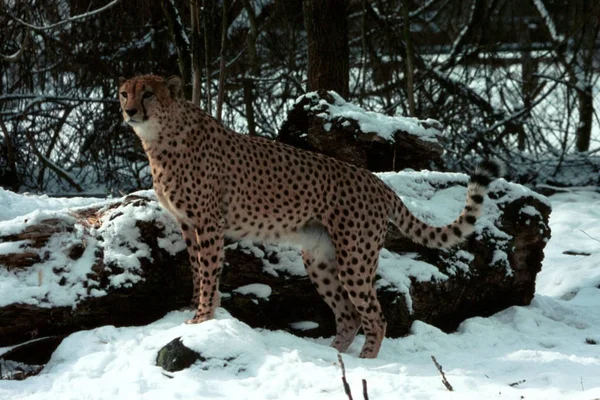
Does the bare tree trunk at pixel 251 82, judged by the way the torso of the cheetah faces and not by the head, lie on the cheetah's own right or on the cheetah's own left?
on the cheetah's own right

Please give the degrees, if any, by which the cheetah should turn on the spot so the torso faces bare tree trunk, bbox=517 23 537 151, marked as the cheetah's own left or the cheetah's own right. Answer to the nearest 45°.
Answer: approximately 135° to the cheetah's own right

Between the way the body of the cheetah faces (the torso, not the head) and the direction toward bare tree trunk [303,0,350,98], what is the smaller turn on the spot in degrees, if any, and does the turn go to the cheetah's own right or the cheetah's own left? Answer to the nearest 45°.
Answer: approximately 90° to the cheetah's own right

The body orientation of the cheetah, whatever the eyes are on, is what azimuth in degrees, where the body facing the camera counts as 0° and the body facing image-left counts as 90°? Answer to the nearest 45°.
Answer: approximately 90°

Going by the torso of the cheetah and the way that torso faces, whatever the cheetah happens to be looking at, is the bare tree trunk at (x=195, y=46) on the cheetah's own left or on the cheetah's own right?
on the cheetah's own right

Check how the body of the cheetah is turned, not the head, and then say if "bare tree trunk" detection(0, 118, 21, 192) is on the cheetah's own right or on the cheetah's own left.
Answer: on the cheetah's own right

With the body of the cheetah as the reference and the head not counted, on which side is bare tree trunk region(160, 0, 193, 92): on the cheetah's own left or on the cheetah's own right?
on the cheetah's own right

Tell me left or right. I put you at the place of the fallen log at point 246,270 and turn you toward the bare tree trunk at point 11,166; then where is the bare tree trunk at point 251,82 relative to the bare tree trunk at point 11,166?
right

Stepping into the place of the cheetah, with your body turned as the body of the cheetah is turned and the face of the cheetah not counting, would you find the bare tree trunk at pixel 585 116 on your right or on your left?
on your right
